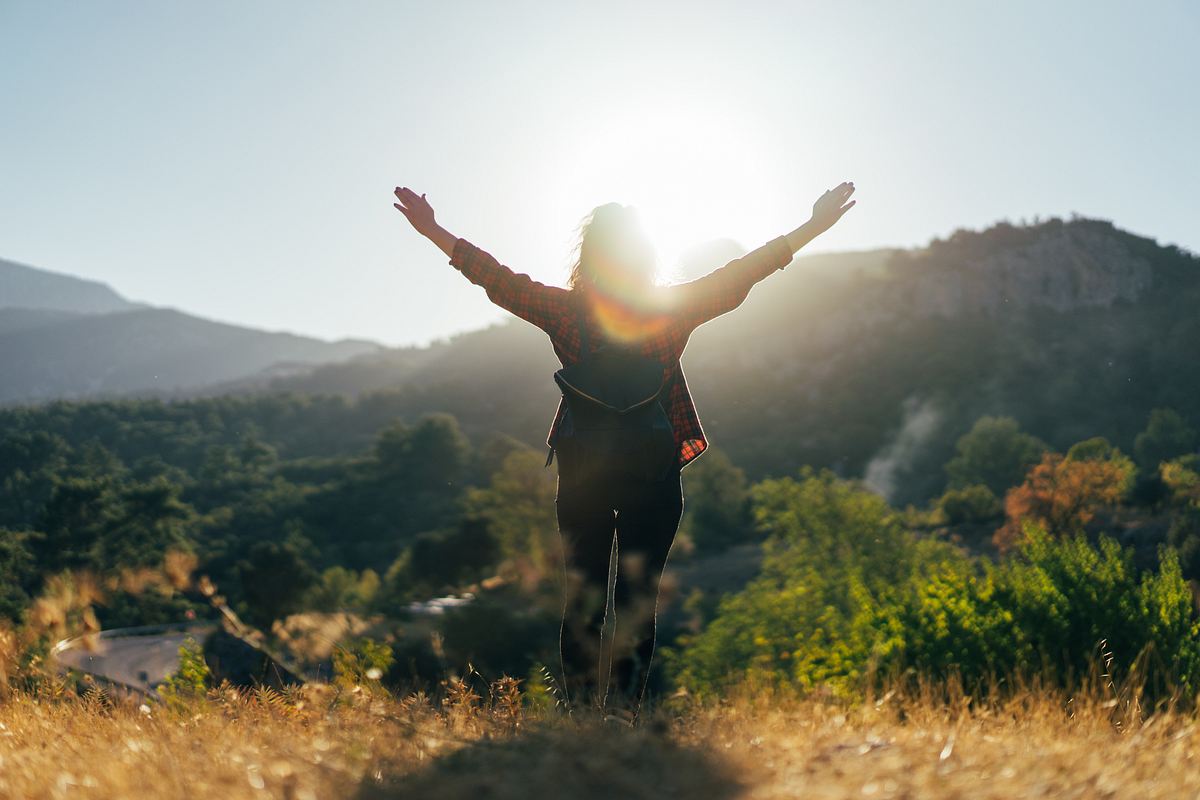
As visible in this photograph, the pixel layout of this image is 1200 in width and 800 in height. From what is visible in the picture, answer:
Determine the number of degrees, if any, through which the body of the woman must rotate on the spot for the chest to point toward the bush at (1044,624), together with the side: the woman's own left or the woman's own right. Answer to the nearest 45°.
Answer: approximately 45° to the woman's own right

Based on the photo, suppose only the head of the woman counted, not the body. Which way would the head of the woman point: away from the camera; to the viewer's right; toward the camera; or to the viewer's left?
away from the camera

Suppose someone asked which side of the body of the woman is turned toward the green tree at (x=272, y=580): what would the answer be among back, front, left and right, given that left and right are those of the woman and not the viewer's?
front

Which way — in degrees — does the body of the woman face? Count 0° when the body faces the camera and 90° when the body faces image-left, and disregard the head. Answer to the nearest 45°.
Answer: approximately 180°
